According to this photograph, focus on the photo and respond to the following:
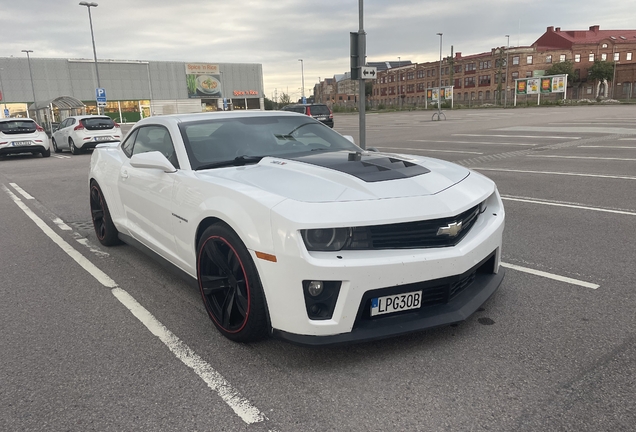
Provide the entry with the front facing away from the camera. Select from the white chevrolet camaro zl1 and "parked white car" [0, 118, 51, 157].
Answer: the parked white car

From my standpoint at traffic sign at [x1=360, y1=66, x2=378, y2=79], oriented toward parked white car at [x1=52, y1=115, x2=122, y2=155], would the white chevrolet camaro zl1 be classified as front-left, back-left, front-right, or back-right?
back-left

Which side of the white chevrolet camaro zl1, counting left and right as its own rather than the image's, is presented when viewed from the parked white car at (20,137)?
back

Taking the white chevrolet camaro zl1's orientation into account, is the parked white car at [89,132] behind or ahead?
behind

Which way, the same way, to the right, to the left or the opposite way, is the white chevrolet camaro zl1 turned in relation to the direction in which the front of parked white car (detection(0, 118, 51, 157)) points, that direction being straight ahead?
the opposite way

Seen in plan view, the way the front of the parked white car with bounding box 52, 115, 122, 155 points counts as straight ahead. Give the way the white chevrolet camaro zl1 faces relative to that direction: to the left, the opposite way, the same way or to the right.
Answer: the opposite way

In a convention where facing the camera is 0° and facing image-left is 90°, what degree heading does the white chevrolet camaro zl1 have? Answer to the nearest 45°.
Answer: approximately 315°

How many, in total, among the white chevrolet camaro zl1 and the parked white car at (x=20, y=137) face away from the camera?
1

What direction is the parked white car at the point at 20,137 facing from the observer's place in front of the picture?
facing away from the viewer

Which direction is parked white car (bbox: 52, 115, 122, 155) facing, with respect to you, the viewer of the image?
facing away from the viewer and to the left of the viewer

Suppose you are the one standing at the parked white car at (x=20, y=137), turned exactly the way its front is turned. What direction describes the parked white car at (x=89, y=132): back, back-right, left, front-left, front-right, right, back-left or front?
right

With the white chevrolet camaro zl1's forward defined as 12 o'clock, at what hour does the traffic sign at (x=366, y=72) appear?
The traffic sign is roughly at 8 o'clock from the white chevrolet camaro zl1.

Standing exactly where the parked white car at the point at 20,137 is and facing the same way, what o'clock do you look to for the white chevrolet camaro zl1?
The white chevrolet camaro zl1 is roughly at 6 o'clock from the parked white car.
